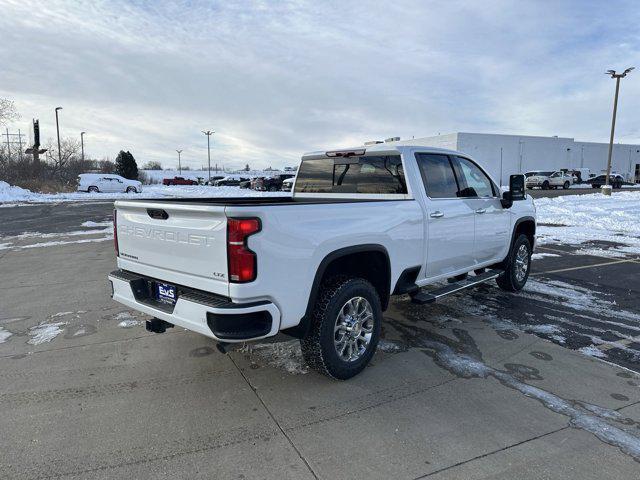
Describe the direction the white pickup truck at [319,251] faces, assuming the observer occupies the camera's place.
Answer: facing away from the viewer and to the right of the viewer

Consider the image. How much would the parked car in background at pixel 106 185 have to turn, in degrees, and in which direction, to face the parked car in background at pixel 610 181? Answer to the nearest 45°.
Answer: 0° — it already faces it

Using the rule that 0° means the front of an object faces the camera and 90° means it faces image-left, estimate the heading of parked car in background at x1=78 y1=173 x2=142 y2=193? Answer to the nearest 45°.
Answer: approximately 270°

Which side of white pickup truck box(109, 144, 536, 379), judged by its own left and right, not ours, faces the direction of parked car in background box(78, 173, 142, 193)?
left

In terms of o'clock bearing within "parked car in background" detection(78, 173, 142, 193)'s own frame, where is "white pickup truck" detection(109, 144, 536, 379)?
The white pickup truck is roughly at 3 o'clock from the parked car in background.
